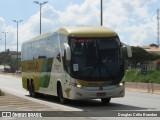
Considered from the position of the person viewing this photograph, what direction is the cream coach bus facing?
facing the viewer and to the right of the viewer
